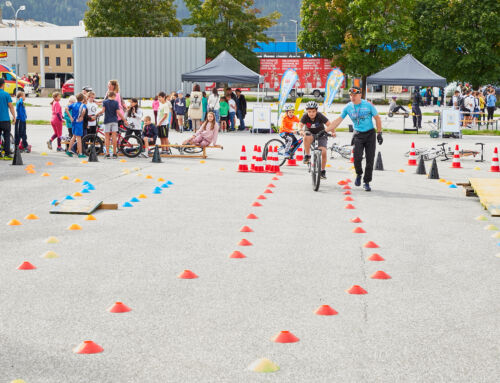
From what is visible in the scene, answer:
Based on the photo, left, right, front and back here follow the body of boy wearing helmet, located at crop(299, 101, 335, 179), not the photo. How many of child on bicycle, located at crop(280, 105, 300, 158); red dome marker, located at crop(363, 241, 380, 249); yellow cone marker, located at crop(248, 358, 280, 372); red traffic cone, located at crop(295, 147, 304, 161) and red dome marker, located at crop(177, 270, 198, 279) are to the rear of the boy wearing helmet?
2

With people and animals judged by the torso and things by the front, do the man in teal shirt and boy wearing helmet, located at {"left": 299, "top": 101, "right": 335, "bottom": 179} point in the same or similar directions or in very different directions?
same or similar directions

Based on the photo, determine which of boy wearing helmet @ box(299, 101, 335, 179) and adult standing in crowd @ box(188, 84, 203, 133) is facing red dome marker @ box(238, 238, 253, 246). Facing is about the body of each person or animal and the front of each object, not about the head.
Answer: the boy wearing helmet

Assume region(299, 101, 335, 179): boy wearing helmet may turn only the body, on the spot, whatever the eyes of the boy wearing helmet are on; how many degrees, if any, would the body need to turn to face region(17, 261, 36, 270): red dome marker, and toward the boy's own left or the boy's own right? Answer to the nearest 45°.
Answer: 0° — they already face it

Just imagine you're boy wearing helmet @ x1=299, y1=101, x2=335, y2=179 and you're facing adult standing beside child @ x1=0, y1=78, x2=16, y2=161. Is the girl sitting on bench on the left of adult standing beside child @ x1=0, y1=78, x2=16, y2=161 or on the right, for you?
right

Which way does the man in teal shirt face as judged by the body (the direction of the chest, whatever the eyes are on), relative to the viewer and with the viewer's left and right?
facing the viewer

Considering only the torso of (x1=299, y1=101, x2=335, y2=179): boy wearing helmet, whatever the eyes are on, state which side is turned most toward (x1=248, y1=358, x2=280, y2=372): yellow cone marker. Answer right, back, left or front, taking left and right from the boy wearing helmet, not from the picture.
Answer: front

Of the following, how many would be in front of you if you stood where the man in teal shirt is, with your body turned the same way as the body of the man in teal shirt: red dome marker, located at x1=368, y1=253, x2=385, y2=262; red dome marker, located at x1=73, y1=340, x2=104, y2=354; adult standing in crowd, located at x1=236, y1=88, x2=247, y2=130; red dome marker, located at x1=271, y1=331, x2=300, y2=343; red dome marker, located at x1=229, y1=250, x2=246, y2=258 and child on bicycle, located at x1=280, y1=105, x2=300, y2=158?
4

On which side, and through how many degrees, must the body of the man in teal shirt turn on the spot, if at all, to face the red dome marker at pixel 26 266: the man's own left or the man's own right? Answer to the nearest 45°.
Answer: approximately 45° to the man's own right

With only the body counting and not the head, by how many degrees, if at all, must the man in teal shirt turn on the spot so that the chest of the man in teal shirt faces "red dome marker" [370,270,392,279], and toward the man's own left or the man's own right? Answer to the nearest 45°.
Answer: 0° — they already face it
